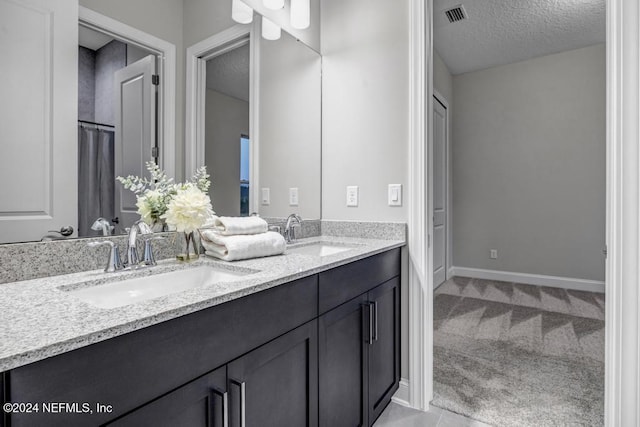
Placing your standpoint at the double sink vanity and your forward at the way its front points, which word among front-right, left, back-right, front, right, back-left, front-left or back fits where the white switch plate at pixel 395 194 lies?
left

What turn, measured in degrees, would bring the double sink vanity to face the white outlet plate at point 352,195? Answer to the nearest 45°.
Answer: approximately 90° to its left

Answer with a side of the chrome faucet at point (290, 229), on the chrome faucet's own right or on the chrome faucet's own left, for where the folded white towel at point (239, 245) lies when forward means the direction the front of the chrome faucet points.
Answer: on the chrome faucet's own right

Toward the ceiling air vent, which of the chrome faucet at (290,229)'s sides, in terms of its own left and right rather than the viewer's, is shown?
left

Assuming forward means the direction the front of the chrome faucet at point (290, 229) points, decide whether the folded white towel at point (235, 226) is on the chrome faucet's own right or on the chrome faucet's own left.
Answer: on the chrome faucet's own right

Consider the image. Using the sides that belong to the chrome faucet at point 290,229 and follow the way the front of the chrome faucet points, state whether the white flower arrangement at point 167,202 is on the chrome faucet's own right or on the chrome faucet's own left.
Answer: on the chrome faucet's own right
